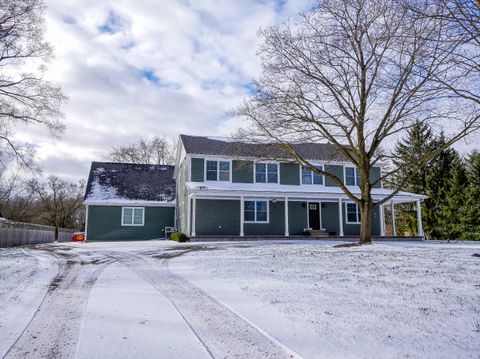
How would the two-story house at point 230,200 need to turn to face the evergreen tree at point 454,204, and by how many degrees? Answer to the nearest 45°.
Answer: approximately 135° to its left

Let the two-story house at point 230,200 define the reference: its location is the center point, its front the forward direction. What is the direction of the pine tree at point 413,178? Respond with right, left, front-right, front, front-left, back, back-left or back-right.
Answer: back-left

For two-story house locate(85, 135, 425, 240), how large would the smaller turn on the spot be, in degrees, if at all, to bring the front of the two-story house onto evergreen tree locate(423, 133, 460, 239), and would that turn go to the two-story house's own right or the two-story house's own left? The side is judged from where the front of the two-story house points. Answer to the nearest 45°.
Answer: approximately 135° to the two-story house's own left

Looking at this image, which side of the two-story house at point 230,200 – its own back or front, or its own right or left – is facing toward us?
front

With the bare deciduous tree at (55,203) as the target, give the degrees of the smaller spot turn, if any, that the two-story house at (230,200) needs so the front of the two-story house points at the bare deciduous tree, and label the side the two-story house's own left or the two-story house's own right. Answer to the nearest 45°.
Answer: approximately 135° to the two-story house's own right
